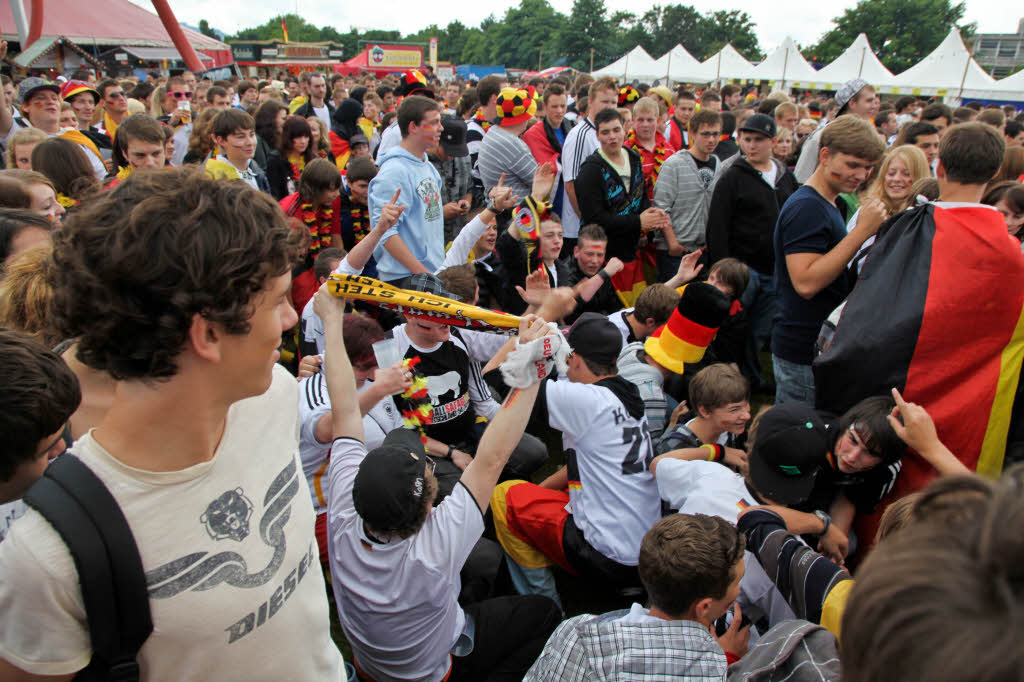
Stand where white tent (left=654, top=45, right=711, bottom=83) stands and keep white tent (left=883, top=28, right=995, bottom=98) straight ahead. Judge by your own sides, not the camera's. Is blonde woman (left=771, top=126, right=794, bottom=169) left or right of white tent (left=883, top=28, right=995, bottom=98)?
right

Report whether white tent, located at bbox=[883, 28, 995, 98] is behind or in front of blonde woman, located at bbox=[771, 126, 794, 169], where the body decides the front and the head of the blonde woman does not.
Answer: behind

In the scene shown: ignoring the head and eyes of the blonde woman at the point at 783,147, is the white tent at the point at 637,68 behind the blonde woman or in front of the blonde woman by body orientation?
behind

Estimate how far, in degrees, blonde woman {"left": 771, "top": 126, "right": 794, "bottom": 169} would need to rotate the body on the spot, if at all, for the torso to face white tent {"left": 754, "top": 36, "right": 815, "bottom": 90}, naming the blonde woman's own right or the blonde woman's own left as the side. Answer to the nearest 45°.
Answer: approximately 180°

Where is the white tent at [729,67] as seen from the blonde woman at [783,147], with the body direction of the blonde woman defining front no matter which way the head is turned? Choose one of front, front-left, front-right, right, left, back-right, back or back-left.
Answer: back

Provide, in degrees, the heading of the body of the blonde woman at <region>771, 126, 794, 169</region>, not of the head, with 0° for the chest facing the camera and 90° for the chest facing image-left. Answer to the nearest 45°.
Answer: approximately 0°

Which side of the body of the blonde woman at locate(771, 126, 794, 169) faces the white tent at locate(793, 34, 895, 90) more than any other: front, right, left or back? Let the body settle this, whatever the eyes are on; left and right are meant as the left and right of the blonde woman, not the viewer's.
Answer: back
